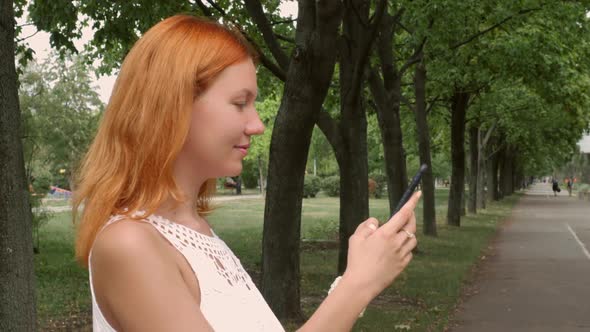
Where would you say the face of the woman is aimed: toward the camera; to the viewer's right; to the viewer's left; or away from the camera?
to the viewer's right

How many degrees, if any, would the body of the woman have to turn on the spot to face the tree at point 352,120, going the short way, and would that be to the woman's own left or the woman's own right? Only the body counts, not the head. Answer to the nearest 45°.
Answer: approximately 90° to the woman's own left

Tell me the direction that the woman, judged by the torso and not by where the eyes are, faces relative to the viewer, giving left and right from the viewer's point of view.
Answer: facing to the right of the viewer
